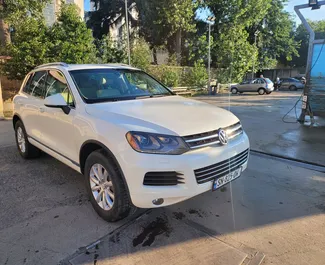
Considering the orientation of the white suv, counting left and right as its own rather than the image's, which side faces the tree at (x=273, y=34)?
left

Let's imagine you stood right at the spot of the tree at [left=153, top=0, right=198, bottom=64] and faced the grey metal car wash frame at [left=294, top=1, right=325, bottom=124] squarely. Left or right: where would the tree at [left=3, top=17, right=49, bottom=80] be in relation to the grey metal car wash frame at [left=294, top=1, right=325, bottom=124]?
right

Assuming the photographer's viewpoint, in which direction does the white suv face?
facing the viewer and to the right of the viewer

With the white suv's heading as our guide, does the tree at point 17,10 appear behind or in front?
behind

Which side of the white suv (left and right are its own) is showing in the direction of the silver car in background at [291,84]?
left

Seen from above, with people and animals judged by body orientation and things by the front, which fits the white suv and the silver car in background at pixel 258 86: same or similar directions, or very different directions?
very different directions

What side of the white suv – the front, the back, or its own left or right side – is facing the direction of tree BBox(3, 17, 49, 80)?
back

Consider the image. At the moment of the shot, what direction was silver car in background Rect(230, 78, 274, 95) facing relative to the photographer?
facing away from the viewer and to the left of the viewer

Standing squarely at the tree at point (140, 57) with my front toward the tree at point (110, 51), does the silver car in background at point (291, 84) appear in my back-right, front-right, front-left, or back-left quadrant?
back-right

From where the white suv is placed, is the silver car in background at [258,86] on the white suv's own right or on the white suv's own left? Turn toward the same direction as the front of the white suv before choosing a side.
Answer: on the white suv's own left

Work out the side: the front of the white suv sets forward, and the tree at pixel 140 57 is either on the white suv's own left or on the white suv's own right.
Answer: on the white suv's own left
